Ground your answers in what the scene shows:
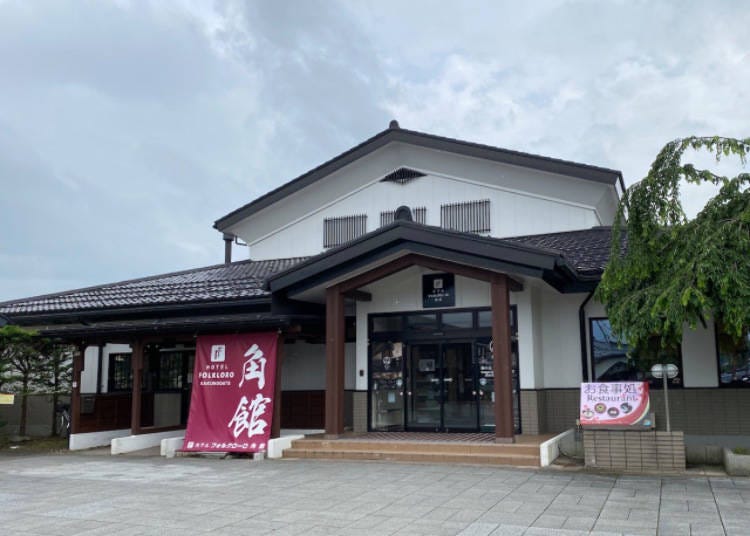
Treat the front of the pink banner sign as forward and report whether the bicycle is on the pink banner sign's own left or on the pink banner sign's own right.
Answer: on the pink banner sign's own right

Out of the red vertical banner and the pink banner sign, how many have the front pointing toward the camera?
2

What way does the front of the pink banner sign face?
toward the camera

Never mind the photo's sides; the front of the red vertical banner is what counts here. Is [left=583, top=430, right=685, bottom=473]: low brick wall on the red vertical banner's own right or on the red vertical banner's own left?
on the red vertical banner's own left

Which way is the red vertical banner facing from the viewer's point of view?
toward the camera

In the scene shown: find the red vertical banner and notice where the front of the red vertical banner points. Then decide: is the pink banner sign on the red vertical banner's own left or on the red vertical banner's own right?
on the red vertical banner's own left

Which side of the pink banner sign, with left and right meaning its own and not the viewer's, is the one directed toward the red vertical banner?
right

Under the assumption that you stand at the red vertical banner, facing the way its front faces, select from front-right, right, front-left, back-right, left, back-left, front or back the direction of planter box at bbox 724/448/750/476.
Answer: front-left

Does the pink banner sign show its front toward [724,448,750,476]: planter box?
no

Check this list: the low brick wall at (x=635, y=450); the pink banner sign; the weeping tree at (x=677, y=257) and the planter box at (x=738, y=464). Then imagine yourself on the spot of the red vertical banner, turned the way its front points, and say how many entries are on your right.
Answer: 0

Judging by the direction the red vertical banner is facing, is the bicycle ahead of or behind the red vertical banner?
behind
